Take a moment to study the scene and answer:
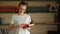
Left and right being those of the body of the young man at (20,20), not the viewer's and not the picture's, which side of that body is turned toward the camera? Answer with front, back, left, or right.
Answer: front
